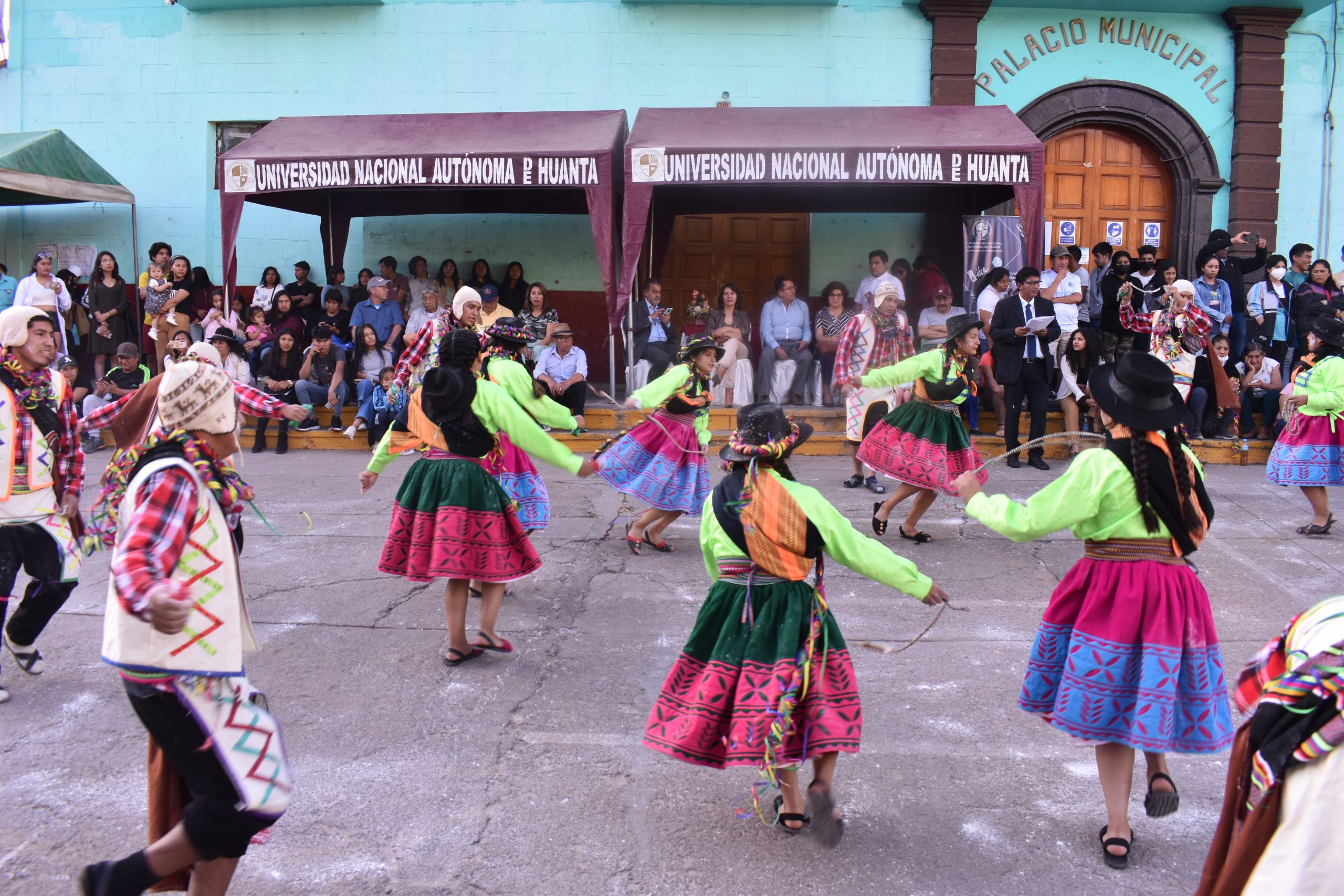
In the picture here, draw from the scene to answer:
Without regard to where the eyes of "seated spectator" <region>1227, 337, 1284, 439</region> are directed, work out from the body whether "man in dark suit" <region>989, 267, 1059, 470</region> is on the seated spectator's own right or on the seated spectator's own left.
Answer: on the seated spectator's own right

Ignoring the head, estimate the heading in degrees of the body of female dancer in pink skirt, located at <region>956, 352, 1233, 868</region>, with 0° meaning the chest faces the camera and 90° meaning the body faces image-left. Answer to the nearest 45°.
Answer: approximately 135°

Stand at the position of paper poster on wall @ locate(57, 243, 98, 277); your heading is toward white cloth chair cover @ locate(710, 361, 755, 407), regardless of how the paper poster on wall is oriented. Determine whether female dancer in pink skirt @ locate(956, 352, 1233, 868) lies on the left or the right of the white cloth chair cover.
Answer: right

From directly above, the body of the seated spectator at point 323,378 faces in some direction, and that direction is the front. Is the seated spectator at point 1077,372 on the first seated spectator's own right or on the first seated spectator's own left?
on the first seated spectator's own left

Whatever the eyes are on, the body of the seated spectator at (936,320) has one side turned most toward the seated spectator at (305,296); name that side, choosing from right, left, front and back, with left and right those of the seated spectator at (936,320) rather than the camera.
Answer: right
